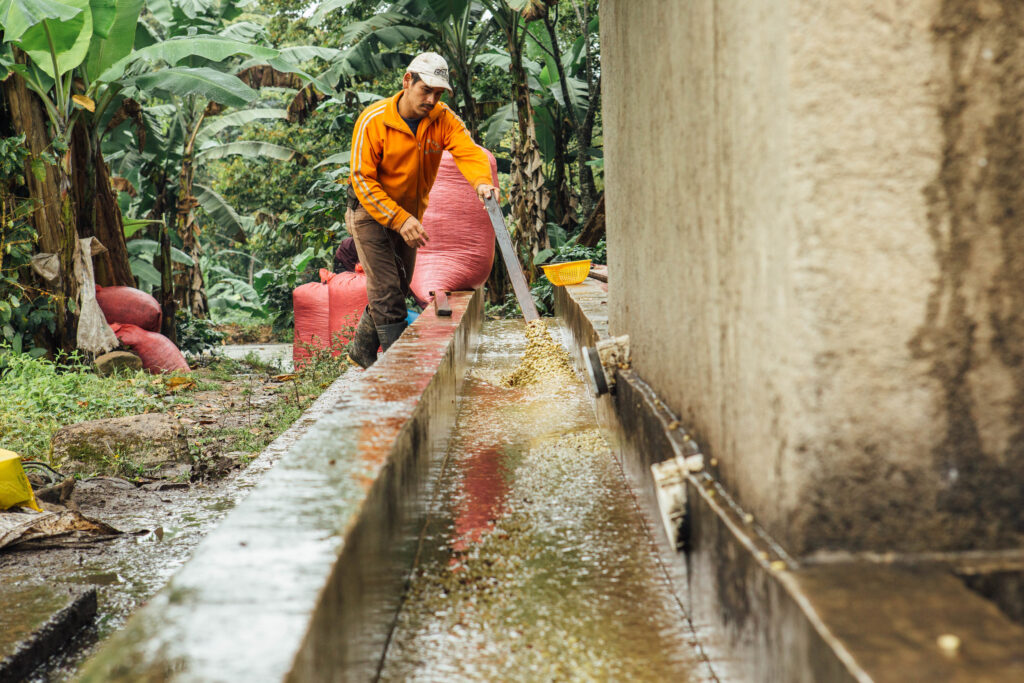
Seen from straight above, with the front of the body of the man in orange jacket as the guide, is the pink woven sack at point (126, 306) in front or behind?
behind

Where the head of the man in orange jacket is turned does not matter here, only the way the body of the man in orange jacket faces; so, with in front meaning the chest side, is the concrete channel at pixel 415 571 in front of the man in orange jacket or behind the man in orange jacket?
in front

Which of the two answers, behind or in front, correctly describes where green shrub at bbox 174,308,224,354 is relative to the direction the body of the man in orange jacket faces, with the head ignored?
behind

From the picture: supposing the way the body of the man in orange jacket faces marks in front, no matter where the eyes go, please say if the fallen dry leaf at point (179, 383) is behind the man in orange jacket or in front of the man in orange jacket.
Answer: behind

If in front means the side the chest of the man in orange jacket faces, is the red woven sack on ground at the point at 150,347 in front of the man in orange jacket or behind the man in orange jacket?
behind

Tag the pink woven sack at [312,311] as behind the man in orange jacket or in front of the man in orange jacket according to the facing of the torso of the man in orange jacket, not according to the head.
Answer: behind

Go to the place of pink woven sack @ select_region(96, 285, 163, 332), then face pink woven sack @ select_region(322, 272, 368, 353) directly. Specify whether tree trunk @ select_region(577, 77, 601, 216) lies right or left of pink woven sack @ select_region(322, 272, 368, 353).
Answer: left

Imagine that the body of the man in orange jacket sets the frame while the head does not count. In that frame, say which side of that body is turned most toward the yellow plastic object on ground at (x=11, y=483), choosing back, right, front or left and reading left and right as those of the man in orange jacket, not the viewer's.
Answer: right

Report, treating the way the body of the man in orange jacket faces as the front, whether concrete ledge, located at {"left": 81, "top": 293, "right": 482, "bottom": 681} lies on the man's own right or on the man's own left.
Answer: on the man's own right

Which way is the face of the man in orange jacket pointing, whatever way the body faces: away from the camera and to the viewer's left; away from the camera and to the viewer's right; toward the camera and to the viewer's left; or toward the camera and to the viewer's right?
toward the camera and to the viewer's right

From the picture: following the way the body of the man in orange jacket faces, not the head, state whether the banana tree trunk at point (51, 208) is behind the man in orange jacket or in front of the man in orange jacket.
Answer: behind

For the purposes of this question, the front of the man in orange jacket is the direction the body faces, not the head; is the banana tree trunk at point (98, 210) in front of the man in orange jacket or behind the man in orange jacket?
behind

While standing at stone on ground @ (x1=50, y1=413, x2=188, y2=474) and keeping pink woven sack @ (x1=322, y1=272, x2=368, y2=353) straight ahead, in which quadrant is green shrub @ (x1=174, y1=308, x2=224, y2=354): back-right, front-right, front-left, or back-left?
front-left
